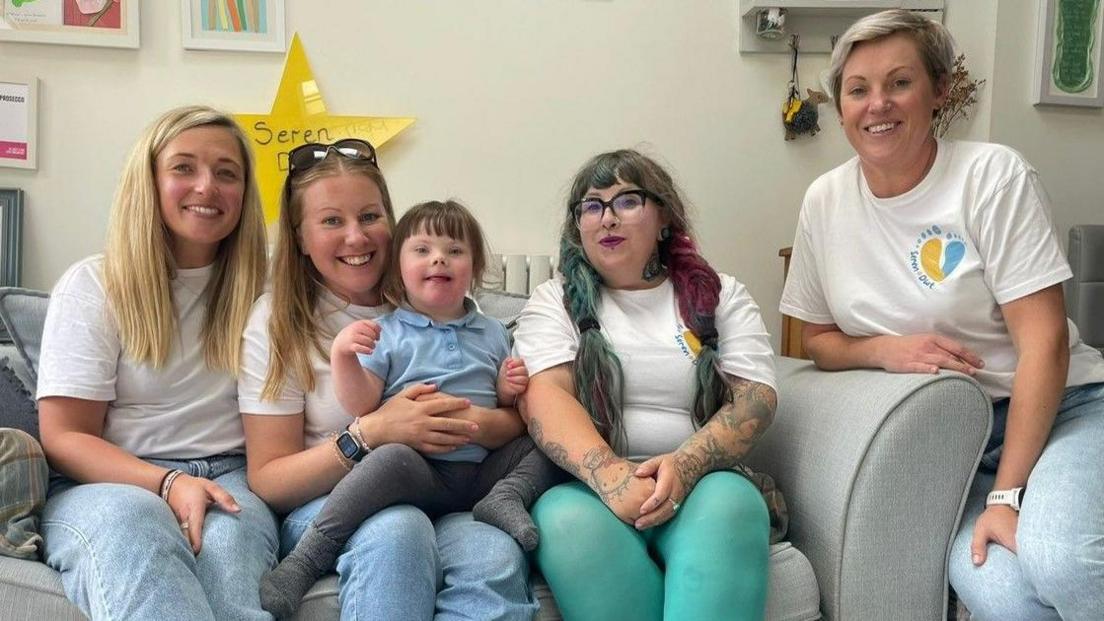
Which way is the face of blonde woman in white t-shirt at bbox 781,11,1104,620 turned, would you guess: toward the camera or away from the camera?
toward the camera

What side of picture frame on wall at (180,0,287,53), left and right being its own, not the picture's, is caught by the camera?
front

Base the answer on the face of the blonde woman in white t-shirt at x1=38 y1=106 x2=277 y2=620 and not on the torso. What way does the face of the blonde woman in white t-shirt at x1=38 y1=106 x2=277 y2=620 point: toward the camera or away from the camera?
toward the camera

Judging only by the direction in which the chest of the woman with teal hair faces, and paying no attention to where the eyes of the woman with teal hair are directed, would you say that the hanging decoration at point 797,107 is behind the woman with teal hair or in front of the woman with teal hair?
behind

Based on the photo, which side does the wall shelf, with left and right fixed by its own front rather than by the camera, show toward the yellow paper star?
right

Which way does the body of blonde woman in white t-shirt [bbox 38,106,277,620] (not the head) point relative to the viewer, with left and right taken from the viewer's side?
facing the viewer and to the right of the viewer

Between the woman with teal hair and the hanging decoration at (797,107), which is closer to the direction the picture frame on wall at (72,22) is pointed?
the woman with teal hair

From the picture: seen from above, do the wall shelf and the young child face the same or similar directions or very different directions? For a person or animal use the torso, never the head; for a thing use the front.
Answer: same or similar directions

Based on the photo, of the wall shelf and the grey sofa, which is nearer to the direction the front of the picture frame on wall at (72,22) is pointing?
the grey sofa

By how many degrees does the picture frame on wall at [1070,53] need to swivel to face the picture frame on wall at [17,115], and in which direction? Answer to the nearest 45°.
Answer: approximately 45° to its right

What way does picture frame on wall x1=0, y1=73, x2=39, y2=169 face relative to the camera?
toward the camera

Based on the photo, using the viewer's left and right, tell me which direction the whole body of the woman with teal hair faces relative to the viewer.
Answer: facing the viewer

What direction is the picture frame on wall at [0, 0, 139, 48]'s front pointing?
toward the camera
